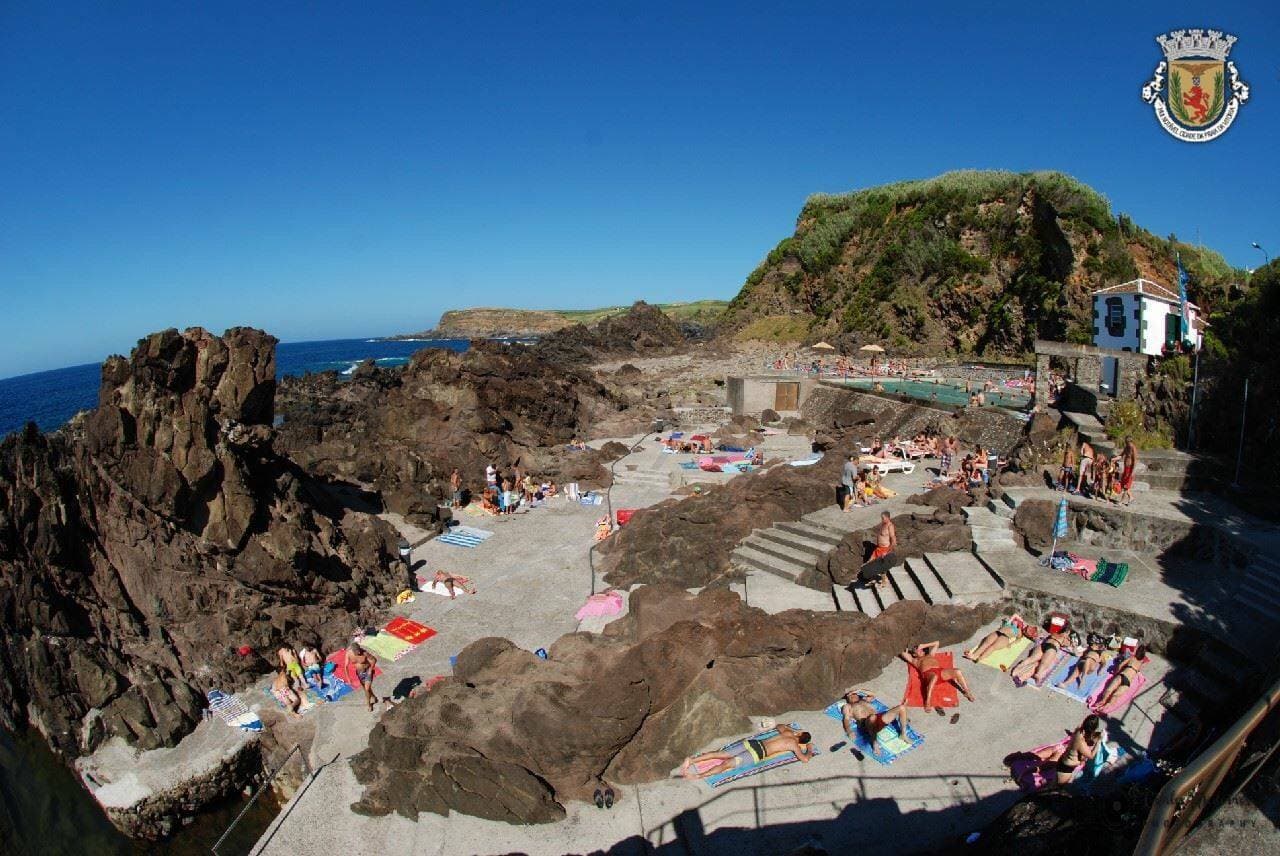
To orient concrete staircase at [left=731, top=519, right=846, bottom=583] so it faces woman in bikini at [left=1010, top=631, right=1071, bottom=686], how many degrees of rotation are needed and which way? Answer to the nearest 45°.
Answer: approximately 90° to its left

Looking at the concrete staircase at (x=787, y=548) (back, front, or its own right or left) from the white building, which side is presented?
back

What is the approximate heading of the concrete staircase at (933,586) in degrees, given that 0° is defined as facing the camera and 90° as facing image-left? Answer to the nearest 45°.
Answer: approximately 90°

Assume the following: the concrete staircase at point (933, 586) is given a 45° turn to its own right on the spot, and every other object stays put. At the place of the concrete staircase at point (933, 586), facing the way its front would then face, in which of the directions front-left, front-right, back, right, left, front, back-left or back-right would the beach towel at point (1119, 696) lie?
back

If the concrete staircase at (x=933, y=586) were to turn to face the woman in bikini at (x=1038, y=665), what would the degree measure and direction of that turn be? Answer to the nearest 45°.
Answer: approximately 135° to its left

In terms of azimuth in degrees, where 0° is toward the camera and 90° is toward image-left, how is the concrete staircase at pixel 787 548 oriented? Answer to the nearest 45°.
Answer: approximately 45°

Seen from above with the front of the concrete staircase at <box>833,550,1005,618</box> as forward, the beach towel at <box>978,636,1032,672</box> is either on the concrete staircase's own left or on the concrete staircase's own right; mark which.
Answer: on the concrete staircase's own left

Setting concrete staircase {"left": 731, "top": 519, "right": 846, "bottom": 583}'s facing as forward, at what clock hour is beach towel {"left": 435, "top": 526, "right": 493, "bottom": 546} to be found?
The beach towel is roughly at 2 o'clock from the concrete staircase.

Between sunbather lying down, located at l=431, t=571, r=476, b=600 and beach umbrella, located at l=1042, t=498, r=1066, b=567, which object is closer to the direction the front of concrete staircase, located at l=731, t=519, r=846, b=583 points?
the sunbather lying down
